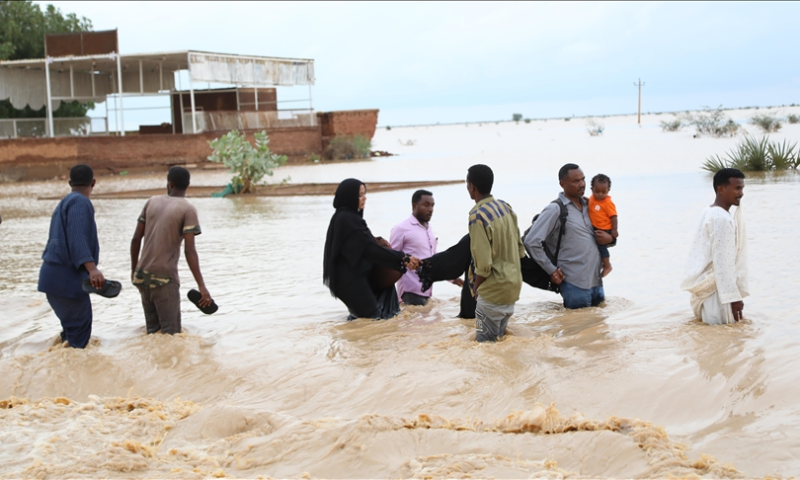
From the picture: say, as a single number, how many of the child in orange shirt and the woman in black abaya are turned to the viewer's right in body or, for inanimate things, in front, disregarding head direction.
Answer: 1

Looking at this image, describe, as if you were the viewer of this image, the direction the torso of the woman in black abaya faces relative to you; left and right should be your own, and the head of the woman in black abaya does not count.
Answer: facing to the right of the viewer

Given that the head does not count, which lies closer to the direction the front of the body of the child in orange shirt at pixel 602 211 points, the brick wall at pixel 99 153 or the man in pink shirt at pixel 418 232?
the man in pink shirt

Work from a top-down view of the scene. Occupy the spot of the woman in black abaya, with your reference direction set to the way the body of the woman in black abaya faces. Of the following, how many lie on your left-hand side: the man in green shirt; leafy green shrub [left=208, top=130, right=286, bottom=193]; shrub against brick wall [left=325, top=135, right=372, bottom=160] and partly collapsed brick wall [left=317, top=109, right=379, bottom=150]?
3

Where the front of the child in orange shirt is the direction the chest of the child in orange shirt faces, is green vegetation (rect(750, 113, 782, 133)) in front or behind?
behind

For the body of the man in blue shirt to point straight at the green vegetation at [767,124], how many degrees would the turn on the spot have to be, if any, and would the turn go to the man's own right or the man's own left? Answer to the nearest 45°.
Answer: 0° — they already face it

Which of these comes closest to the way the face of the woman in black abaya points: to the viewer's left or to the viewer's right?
to the viewer's right

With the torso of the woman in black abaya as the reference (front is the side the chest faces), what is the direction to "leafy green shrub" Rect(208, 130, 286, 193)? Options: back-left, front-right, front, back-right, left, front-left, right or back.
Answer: left

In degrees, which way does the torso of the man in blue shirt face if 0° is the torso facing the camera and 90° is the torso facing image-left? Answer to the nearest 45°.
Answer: approximately 225°

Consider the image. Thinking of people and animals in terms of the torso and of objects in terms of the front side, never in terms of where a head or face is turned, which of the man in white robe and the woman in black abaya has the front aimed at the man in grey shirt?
the woman in black abaya

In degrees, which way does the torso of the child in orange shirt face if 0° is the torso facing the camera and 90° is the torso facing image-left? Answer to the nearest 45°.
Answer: approximately 45°

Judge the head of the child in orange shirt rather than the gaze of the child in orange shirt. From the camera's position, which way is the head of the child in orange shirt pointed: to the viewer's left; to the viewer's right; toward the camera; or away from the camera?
toward the camera

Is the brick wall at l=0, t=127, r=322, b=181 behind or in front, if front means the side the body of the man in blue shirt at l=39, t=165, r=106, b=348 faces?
in front

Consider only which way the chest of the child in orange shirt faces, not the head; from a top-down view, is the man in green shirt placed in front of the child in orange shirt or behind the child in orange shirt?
in front
